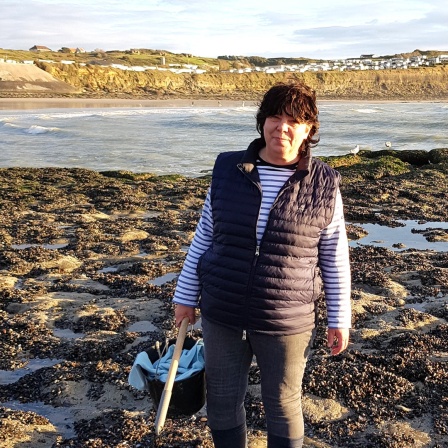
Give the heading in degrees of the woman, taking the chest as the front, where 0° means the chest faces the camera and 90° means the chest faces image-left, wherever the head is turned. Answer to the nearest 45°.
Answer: approximately 0°
